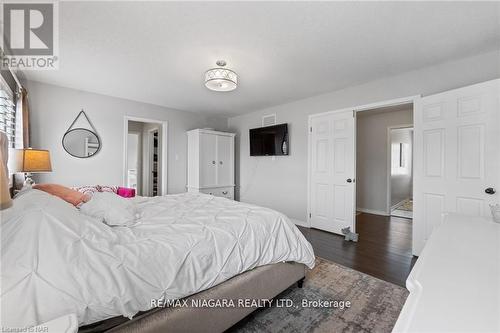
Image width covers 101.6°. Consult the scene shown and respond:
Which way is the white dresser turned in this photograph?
to the viewer's left

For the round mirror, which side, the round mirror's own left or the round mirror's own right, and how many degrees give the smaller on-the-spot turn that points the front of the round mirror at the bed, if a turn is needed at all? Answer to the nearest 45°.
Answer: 0° — it already faces it

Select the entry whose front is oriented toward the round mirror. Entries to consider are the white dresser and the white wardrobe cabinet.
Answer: the white dresser

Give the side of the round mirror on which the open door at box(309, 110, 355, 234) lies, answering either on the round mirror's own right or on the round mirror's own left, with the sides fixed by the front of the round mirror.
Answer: on the round mirror's own left

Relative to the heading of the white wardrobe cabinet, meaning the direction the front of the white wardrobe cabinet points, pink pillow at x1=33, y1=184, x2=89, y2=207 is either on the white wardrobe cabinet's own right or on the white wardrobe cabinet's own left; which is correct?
on the white wardrobe cabinet's own right

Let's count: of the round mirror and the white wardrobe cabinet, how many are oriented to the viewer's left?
0

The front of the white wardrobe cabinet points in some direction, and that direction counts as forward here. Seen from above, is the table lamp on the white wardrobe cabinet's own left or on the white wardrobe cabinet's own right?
on the white wardrobe cabinet's own right

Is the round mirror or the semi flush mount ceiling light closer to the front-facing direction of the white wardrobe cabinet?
the semi flush mount ceiling light

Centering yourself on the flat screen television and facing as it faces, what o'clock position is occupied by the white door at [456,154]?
The white door is roughly at 9 o'clock from the flat screen television.

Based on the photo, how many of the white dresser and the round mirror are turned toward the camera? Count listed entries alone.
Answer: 1

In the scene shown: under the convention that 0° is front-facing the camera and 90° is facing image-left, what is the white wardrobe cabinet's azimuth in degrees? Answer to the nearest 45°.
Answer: approximately 315°

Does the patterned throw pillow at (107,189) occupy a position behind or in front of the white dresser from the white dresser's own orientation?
in front

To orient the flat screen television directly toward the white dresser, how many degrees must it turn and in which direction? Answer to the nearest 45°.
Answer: approximately 45° to its left

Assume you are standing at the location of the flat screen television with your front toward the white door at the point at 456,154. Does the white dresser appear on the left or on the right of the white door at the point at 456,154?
right

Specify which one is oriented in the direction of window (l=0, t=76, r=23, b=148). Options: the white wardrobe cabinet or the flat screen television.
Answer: the flat screen television
